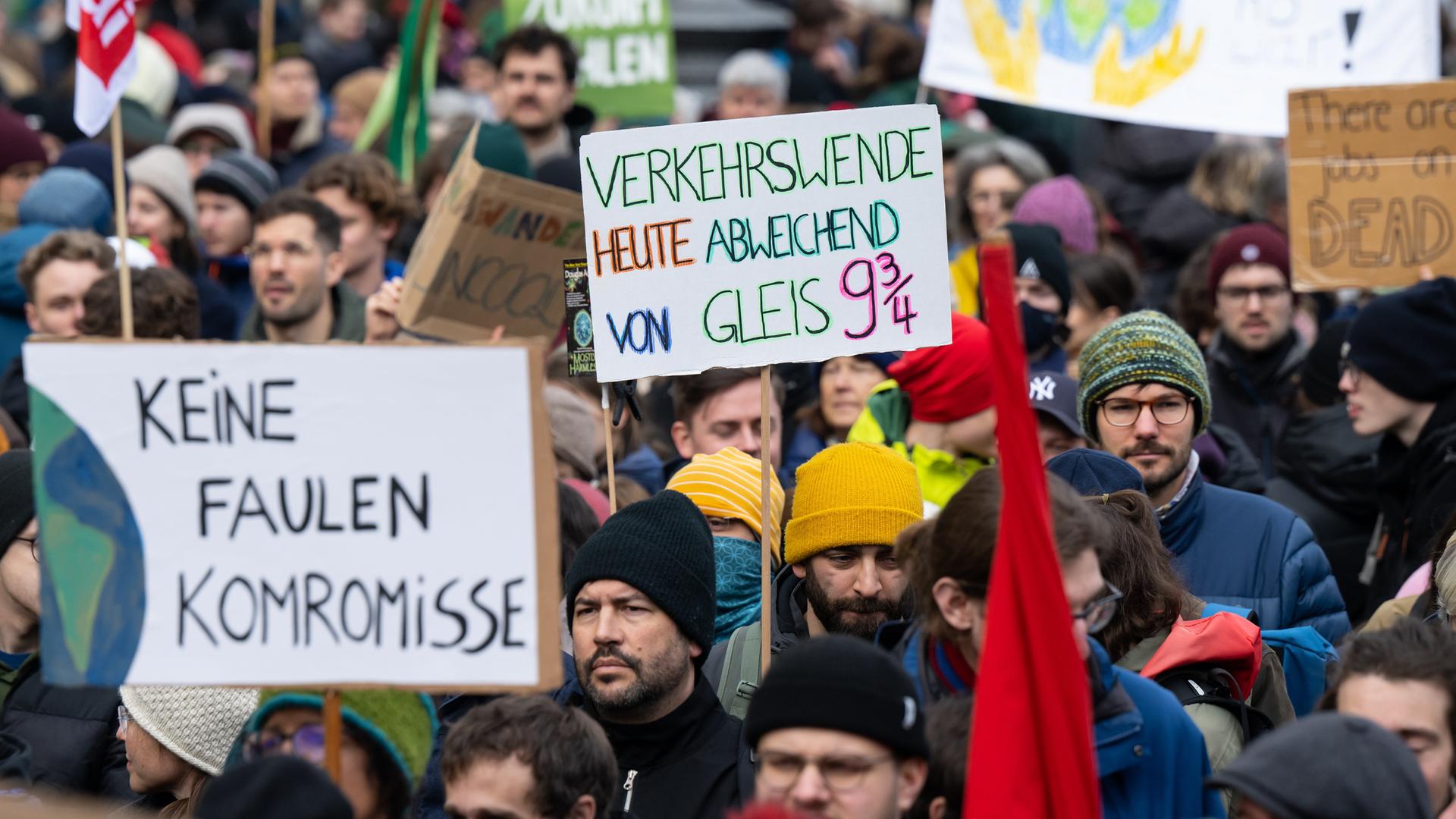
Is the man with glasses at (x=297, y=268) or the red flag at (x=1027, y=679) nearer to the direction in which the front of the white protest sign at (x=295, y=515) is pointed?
the red flag

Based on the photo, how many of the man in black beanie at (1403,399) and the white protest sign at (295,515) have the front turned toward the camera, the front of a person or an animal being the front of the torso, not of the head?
1

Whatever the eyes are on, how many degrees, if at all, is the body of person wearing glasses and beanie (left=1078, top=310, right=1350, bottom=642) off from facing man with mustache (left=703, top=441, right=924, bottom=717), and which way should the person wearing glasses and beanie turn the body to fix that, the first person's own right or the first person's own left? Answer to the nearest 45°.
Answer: approximately 45° to the first person's own right

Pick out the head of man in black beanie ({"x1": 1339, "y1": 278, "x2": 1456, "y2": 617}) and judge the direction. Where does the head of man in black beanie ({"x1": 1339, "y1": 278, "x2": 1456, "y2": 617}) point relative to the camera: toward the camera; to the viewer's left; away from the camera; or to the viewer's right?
to the viewer's left

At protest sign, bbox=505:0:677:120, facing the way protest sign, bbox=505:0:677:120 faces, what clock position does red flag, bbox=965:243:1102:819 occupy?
The red flag is roughly at 12 o'clock from the protest sign.

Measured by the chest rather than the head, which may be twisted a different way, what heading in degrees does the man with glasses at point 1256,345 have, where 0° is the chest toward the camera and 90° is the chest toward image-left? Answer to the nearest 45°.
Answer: approximately 0°

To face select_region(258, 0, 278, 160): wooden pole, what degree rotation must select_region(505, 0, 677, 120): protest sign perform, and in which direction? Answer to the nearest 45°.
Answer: approximately 90° to its right

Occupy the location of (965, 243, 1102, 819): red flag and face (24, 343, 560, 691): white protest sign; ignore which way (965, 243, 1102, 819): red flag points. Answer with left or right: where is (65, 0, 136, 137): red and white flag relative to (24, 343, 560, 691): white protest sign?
right

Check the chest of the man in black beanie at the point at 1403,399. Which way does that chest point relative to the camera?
to the viewer's left
